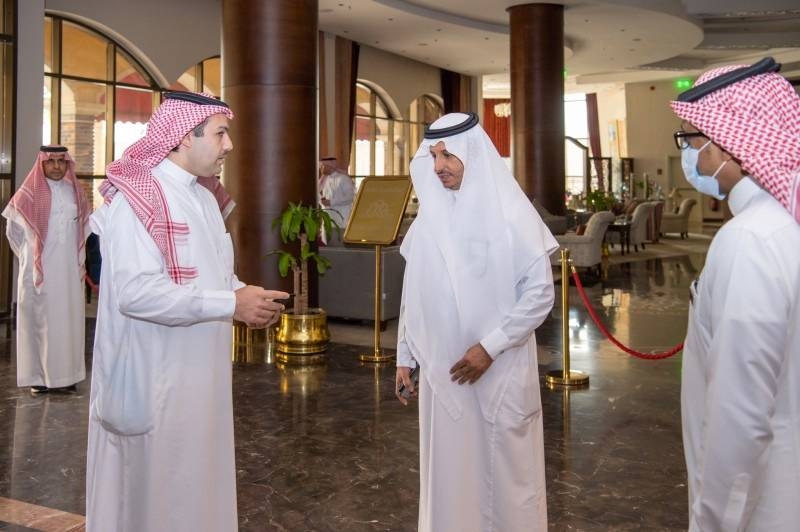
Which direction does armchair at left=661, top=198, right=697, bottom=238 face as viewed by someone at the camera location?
facing to the left of the viewer

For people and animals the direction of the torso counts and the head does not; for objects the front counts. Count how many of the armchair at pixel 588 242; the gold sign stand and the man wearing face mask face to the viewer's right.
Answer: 0

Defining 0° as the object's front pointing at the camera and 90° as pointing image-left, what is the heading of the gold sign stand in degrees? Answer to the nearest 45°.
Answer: approximately 45°

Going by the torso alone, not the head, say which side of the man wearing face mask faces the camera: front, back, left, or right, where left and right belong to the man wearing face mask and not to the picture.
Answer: left

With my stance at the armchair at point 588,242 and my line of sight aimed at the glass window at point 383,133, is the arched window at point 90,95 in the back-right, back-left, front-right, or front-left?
front-left

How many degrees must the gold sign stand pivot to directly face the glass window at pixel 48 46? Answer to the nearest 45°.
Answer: approximately 90° to its right

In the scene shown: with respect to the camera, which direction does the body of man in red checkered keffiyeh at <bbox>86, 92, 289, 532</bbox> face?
to the viewer's right

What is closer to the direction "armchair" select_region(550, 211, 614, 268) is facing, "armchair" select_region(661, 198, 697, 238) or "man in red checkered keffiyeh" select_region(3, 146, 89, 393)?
the man in red checkered keffiyeh

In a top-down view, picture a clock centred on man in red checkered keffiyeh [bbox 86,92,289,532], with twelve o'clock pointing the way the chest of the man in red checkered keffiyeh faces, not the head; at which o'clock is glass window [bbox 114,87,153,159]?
The glass window is roughly at 9 o'clock from the man in red checkered keffiyeh.

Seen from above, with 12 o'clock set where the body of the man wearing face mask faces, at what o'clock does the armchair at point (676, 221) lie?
The armchair is roughly at 3 o'clock from the man wearing face mask.

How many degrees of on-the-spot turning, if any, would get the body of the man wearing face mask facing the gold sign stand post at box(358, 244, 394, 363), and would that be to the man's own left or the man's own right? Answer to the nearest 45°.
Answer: approximately 45° to the man's own right

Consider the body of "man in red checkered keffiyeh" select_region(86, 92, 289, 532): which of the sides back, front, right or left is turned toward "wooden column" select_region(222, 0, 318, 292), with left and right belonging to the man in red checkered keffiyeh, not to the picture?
left

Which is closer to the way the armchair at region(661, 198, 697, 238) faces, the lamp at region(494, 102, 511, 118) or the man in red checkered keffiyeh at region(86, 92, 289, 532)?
the lamp

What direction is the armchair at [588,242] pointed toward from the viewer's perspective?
to the viewer's left

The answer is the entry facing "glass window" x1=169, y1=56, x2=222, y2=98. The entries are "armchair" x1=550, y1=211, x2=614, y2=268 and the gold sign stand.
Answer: the armchair
